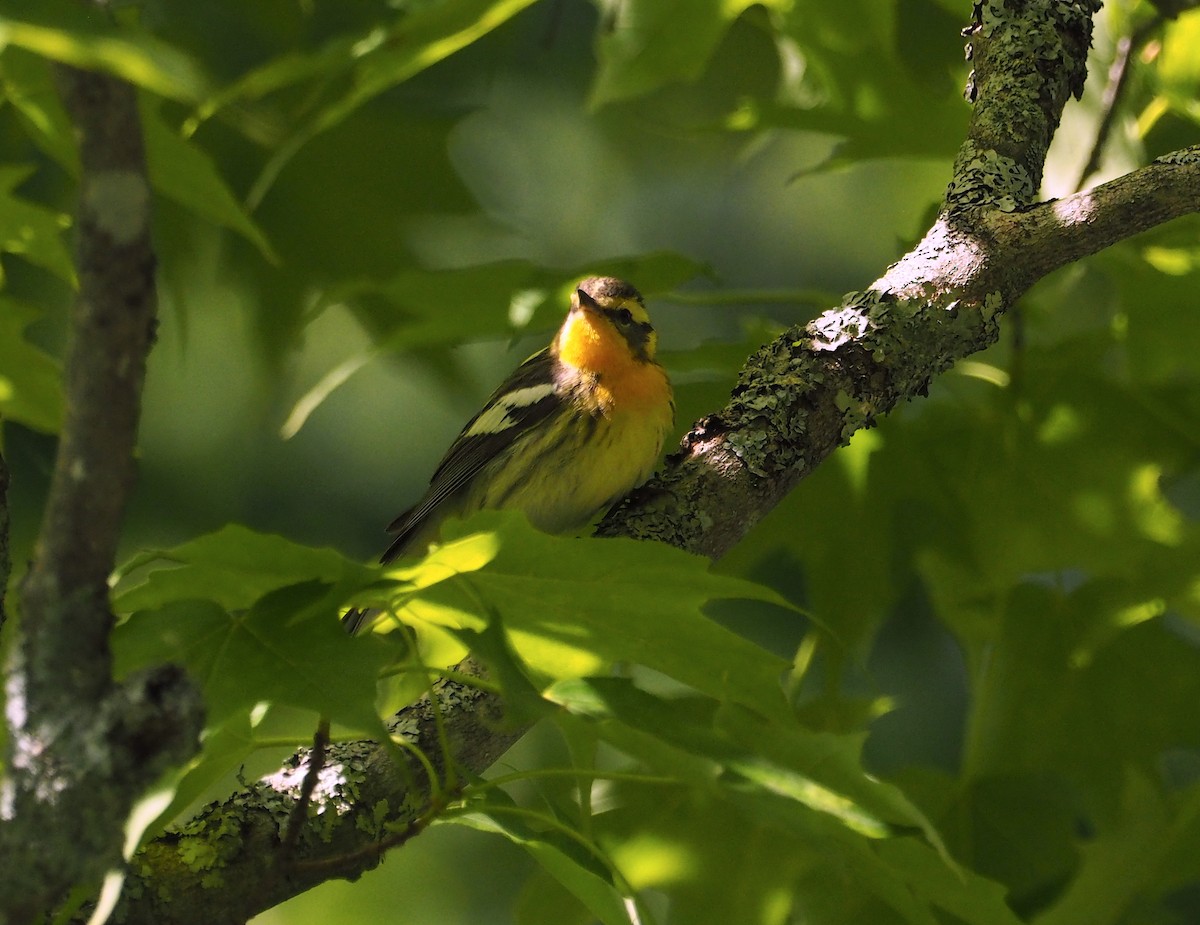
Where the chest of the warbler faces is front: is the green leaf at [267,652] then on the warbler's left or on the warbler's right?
on the warbler's right

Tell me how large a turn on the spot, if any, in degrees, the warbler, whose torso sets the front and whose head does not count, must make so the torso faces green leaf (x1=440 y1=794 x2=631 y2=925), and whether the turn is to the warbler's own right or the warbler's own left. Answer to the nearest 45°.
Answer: approximately 45° to the warbler's own right

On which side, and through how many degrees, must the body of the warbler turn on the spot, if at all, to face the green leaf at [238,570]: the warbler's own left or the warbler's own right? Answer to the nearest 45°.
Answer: approximately 45° to the warbler's own right

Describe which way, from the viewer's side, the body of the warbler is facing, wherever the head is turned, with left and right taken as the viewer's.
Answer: facing the viewer and to the right of the viewer

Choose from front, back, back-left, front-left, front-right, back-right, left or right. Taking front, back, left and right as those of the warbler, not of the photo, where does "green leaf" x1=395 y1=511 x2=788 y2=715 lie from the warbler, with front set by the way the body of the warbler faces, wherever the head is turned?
front-right
